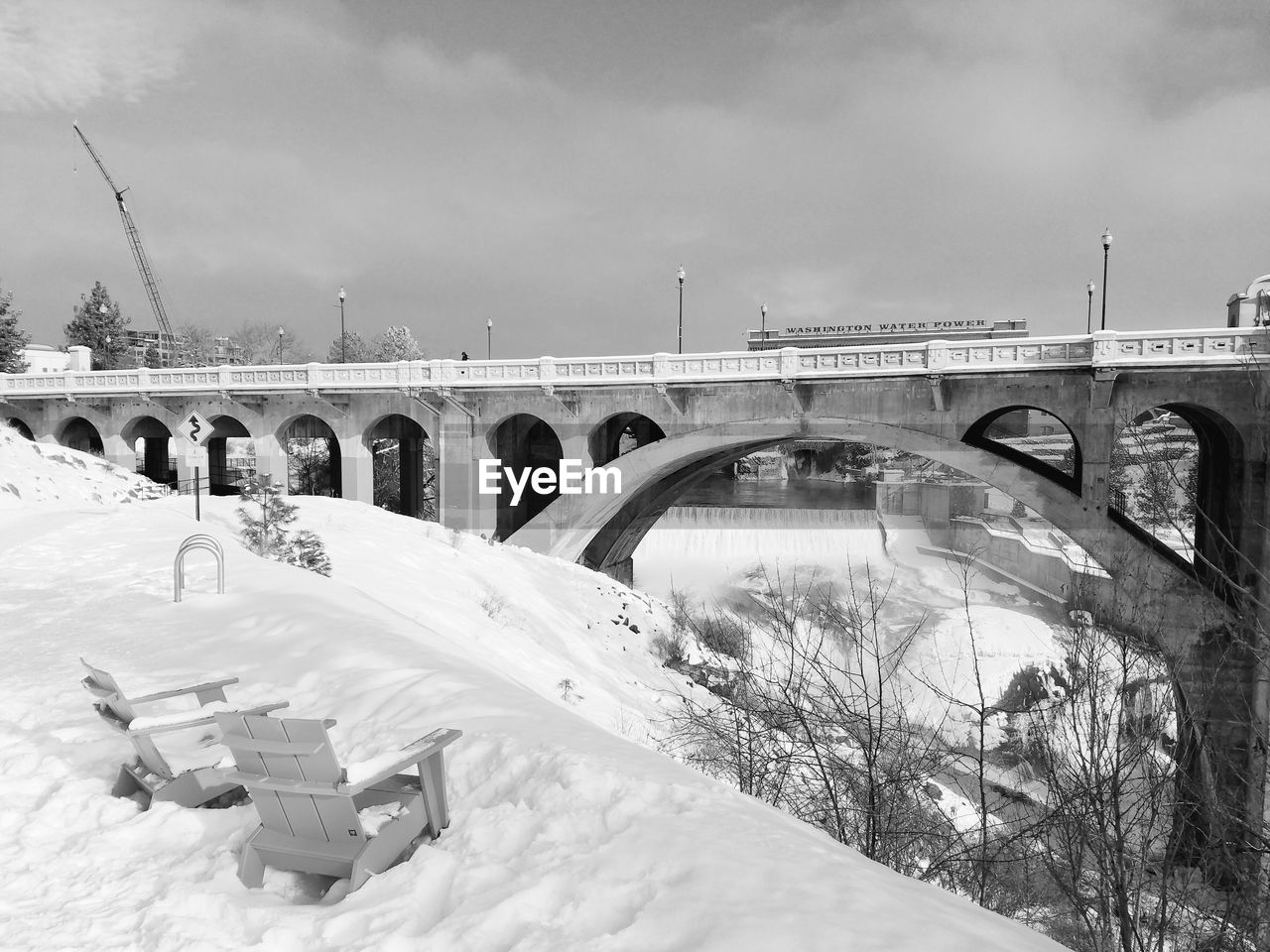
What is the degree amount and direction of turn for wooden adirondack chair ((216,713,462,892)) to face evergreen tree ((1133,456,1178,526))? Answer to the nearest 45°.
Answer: approximately 45° to its right

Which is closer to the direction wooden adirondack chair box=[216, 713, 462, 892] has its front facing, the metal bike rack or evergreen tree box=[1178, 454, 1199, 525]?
the evergreen tree

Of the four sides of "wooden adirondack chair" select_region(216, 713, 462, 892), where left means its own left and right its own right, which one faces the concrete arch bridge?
front

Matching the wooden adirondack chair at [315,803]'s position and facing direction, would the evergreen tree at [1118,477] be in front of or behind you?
in front

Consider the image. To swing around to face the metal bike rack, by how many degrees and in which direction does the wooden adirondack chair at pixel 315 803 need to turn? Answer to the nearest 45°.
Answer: approximately 45° to its left

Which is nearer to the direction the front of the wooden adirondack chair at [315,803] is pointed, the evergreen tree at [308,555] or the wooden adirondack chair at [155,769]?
the evergreen tree

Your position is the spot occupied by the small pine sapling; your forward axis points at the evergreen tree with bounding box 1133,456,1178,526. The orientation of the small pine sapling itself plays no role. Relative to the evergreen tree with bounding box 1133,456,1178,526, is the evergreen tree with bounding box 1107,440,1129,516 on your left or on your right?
left

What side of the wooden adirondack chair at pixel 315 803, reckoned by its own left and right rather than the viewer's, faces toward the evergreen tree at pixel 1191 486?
front

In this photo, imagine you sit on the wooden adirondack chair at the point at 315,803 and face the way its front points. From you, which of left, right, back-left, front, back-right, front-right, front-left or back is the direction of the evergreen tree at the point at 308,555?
front-left

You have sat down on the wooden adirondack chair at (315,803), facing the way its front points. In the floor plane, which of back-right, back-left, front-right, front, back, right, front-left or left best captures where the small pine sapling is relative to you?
front-left

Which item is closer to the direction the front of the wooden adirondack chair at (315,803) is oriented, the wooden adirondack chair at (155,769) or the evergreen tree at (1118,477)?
the evergreen tree

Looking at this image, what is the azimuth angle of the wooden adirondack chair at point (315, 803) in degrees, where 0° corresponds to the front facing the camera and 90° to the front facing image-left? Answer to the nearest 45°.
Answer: approximately 225°
